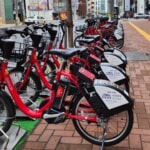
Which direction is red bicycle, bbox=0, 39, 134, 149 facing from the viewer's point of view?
to the viewer's left
